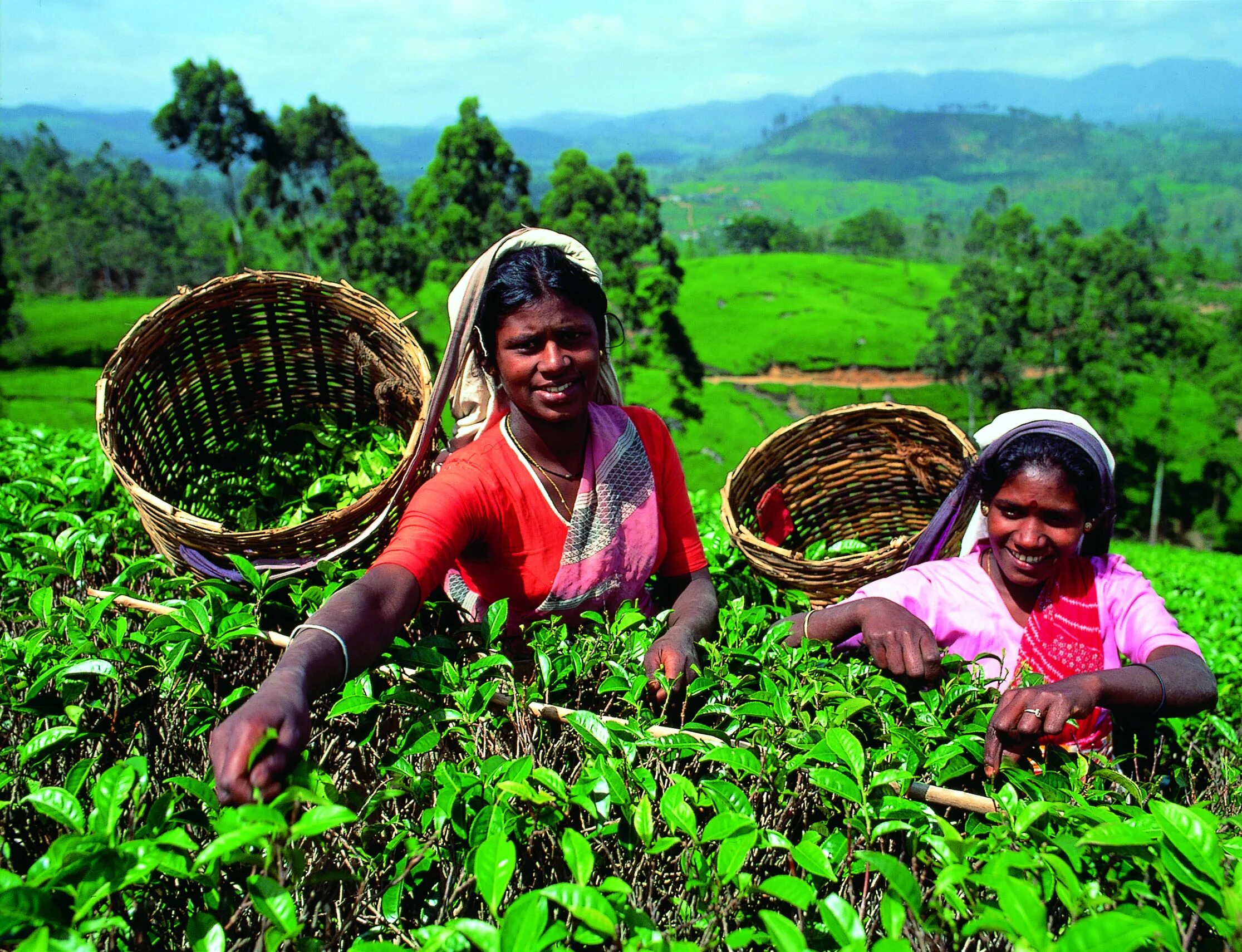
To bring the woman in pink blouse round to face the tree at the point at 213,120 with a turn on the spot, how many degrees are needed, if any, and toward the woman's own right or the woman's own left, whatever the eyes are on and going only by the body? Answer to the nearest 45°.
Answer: approximately 135° to the woman's own right

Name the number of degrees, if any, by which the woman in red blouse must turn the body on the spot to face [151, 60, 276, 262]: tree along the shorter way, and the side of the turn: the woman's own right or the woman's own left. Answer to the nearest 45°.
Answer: approximately 180°

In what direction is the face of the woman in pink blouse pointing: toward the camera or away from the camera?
toward the camera

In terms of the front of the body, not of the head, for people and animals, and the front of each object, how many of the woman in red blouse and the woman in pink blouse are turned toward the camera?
2

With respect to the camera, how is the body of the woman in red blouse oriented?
toward the camera

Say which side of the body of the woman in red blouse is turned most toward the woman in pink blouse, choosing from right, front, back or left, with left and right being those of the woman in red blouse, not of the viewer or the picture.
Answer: left

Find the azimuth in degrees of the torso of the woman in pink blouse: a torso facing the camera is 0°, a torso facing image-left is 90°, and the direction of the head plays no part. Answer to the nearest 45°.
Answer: approximately 0°

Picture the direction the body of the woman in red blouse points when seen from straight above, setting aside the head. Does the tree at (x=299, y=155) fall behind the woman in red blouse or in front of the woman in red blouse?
behind

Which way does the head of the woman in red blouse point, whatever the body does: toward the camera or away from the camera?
toward the camera

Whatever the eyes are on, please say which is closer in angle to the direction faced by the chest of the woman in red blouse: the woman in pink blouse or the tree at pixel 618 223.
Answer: the woman in pink blouse

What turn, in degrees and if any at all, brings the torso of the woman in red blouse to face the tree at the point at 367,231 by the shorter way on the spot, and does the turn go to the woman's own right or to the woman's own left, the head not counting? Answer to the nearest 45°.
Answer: approximately 180°
